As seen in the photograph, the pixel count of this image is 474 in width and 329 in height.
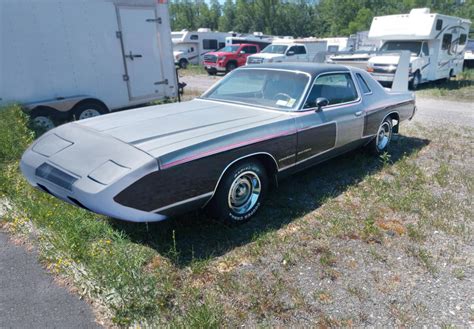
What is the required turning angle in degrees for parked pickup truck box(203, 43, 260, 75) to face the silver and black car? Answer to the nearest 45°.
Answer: approximately 45° to its left

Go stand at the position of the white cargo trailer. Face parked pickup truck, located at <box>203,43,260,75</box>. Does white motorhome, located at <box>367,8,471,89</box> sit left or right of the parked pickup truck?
right

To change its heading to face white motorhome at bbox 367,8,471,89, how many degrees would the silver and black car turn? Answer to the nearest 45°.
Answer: approximately 180°

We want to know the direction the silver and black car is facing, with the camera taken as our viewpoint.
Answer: facing the viewer and to the left of the viewer

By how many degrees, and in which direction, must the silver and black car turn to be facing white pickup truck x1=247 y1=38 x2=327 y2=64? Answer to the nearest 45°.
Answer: approximately 135° to its right

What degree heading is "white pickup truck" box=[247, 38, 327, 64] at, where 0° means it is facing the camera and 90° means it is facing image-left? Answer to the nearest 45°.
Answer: approximately 45°

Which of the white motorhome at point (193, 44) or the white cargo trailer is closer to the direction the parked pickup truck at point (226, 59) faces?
the white cargo trailer

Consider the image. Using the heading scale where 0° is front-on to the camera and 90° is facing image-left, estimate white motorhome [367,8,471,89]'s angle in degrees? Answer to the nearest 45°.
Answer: approximately 45°

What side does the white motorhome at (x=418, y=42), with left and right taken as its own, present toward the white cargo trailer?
front

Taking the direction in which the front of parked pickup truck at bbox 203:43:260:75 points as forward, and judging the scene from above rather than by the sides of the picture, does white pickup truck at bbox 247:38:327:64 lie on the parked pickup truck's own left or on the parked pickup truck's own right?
on the parked pickup truck's own left

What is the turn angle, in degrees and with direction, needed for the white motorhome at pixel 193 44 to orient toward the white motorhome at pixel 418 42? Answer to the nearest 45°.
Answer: approximately 90° to its left

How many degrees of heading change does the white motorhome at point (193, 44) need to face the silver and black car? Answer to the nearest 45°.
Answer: approximately 45° to its left
